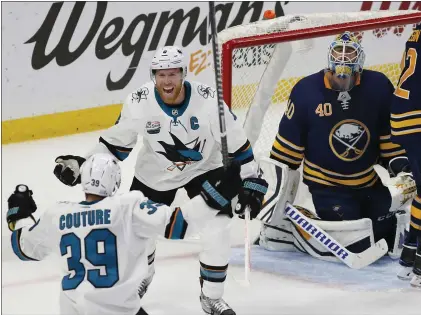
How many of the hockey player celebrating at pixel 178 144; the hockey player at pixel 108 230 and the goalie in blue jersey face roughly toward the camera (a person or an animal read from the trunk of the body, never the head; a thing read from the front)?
2

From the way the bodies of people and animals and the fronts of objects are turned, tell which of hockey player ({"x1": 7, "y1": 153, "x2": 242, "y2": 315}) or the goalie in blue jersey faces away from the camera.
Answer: the hockey player

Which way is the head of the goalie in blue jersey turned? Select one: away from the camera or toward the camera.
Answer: toward the camera

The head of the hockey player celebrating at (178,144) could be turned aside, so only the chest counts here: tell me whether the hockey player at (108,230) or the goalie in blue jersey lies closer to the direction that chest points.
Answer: the hockey player

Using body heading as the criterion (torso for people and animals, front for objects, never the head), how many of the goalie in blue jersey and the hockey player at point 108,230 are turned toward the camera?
1

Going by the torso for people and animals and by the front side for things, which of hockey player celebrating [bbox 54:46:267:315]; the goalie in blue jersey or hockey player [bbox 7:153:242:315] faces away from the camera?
the hockey player

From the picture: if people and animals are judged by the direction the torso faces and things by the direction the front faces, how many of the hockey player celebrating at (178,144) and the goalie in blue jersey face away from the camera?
0

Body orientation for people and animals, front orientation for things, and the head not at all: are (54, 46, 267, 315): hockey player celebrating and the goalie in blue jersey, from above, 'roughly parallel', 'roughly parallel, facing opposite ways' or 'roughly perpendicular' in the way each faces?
roughly parallel

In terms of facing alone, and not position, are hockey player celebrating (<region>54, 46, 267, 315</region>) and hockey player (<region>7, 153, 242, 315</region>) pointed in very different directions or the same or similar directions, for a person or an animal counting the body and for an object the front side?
very different directions

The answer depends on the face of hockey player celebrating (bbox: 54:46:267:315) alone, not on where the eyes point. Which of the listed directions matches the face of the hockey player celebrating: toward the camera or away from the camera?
toward the camera

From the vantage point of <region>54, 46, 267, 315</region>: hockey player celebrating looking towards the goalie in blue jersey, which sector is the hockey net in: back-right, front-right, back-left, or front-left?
front-left

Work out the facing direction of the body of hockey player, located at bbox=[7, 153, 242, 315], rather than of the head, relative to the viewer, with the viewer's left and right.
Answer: facing away from the viewer

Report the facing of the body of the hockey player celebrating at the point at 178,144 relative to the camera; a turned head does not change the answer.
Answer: toward the camera

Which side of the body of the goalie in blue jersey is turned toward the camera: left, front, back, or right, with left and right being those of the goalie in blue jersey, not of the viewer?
front
